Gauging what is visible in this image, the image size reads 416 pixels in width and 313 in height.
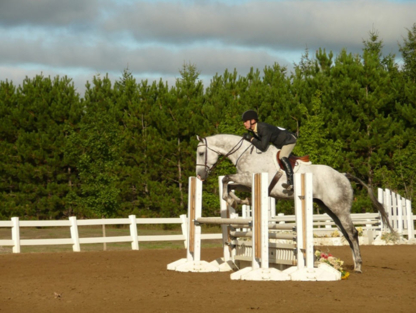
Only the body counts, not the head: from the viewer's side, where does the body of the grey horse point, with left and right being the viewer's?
facing to the left of the viewer

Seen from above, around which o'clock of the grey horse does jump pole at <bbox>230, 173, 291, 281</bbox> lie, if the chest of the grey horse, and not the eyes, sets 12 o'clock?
The jump pole is roughly at 9 o'clock from the grey horse.

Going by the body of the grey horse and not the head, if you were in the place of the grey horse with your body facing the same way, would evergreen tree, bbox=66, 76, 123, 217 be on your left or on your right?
on your right

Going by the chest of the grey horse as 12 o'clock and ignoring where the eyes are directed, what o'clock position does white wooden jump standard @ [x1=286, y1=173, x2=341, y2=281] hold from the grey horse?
The white wooden jump standard is roughly at 8 o'clock from the grey horse.

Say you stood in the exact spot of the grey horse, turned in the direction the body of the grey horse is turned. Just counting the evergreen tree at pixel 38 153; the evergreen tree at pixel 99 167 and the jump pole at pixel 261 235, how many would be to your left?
1

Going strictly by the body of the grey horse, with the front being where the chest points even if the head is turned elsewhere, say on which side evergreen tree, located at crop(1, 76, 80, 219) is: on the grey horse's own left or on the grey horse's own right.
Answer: on the grey horse's own right

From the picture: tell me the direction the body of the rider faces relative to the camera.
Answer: to the viewer's left

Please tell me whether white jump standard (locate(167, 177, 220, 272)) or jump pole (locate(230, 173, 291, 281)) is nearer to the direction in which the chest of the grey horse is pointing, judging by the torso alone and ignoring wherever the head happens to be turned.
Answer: the white jump standard
